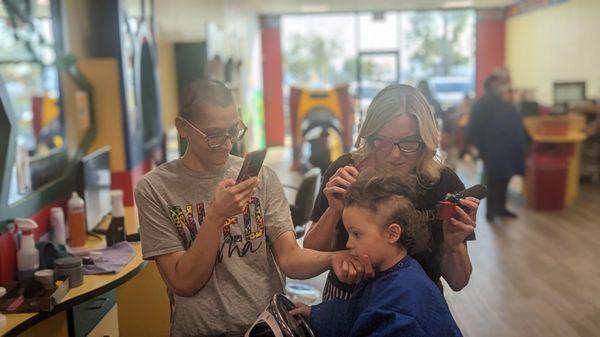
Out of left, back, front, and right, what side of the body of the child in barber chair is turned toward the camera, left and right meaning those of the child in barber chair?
left

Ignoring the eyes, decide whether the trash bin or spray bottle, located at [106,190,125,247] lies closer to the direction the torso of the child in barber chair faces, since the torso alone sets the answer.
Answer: the spray bottle

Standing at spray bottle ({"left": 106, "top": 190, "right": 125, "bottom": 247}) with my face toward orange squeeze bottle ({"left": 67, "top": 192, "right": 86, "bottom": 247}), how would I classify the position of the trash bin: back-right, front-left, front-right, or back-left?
back-right

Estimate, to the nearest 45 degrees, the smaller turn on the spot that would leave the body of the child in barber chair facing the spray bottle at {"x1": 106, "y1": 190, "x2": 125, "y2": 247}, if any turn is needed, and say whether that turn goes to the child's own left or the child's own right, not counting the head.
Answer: approximately 45° to the child's own right

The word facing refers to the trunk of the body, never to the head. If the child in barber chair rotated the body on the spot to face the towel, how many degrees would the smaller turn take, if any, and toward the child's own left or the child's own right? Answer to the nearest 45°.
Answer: approximately 45° to the child's own right

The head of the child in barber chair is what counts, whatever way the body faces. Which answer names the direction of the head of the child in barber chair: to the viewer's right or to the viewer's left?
to the viewer's left
